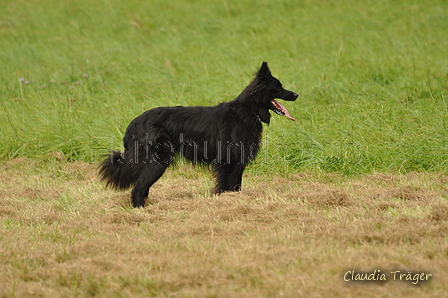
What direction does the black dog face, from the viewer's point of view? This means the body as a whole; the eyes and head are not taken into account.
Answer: to the viewer's right
